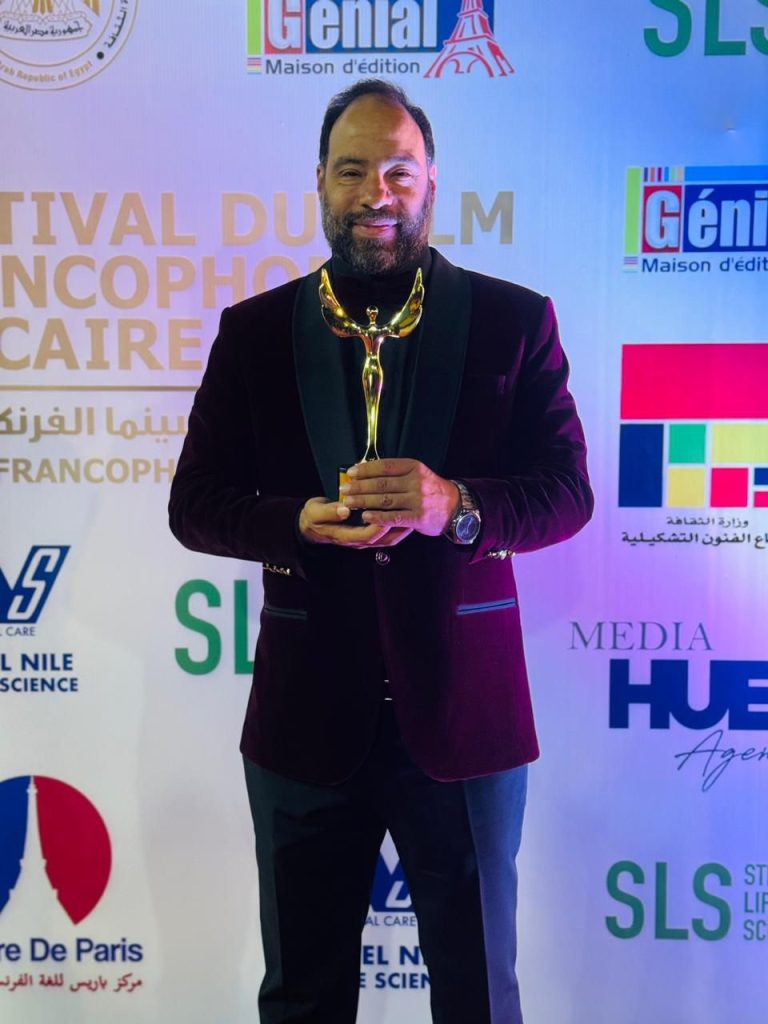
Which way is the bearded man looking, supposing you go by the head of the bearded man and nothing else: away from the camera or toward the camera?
toward the camera

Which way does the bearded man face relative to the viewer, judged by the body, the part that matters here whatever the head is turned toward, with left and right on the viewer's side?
facing the viewer
